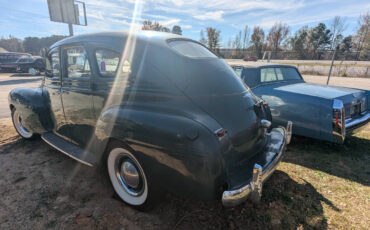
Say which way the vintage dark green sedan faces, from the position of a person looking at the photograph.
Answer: facing away from the viewer and to the left of the viewer

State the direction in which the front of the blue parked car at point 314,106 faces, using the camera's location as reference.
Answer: facing away from the viewer and to the left of the viewer

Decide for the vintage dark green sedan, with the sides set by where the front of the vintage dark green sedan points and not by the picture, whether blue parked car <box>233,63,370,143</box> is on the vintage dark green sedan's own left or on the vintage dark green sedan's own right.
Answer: on the vintage dark green sedan's own right

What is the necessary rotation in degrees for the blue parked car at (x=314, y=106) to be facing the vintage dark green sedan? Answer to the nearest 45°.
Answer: approximately 90° to its left

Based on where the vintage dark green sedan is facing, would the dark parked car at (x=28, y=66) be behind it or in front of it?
in front

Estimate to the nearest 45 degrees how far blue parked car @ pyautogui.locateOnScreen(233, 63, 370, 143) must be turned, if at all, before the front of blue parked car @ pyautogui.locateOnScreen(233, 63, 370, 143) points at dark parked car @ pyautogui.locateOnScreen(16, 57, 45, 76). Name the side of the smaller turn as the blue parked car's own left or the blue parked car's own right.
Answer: approximately 45° to the blue parked car's own left

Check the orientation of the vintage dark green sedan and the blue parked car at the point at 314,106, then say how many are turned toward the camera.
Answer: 0

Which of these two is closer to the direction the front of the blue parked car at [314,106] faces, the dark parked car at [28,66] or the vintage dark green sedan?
the dark parked car
